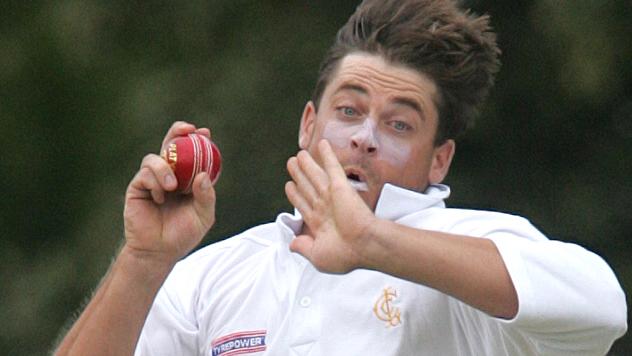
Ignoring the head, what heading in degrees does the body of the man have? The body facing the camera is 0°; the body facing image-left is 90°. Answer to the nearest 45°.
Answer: approximately 0°
